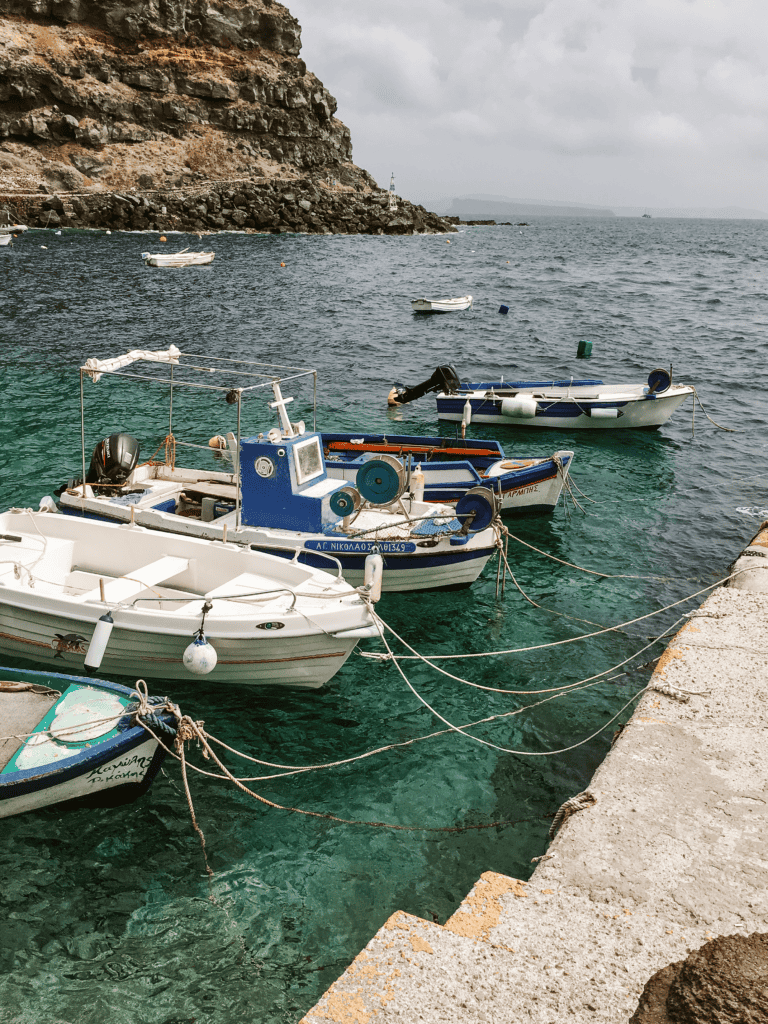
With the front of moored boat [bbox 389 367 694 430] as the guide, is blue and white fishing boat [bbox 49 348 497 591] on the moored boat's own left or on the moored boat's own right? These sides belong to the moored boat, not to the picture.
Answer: on the moored boat's own right

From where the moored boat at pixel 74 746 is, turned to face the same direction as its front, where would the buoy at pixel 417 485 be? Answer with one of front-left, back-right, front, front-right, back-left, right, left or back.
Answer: front-left

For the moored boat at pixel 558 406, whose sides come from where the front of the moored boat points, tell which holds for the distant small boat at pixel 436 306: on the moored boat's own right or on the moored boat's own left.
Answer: on the moored boat's own left

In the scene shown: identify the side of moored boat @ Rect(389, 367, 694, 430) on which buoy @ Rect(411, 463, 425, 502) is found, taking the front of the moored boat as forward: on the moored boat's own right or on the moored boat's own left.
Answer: on the moored boat's own right

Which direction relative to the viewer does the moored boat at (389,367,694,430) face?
to the viewer's right

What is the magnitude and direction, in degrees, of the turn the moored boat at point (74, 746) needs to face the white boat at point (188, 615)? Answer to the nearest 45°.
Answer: approximately 45° to its left

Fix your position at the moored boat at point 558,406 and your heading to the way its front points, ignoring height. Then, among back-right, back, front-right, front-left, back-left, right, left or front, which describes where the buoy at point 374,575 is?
right

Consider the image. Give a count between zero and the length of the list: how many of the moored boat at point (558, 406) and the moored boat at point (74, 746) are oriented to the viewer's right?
2

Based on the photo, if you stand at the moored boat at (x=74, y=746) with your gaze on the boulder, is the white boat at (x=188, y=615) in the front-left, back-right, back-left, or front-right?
back-left

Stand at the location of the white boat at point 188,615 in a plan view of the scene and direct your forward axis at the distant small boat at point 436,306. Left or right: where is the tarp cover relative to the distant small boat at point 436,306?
left

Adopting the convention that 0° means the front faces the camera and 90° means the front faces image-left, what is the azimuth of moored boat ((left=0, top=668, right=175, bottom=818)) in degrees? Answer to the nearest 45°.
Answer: approximately 270°
